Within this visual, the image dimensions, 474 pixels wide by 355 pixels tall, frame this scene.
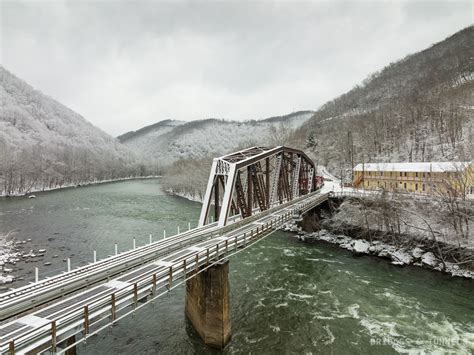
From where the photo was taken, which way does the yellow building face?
toward the camera

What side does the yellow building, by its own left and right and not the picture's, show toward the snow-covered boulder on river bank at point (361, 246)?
front
